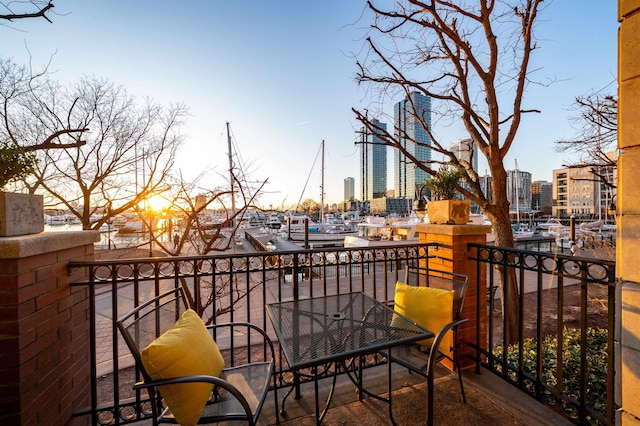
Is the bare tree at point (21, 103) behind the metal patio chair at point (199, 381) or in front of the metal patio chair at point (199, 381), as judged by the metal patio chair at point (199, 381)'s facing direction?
behind

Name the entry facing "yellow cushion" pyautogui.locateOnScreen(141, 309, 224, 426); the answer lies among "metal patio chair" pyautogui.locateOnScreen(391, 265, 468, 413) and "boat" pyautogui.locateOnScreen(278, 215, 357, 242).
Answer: the metal patio chair

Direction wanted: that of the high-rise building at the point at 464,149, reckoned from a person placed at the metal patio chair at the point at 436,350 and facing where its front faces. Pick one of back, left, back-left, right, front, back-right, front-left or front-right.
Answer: back-right

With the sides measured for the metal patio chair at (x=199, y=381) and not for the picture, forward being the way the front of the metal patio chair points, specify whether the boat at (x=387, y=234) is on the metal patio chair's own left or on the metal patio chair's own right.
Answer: on the metal patio chair's own left

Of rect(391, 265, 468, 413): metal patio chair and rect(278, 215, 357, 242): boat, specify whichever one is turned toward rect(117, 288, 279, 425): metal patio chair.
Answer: rect(391, 265, 468, 413): metal patio chair

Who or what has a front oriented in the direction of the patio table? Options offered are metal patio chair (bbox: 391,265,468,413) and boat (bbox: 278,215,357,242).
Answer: the metal patio chair

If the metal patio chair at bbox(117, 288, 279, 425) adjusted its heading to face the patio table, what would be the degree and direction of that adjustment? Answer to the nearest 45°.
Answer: approximately 45° to its left

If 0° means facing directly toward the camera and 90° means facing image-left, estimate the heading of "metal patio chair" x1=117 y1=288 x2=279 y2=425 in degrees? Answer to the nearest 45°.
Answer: approximately 315°

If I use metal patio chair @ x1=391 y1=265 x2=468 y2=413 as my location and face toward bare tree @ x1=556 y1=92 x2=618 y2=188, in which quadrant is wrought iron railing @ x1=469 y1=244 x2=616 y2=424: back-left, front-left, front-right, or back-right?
front-right

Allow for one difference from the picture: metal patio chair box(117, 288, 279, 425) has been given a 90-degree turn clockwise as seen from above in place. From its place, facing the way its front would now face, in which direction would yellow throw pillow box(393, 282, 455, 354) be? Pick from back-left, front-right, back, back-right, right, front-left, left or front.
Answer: back-left

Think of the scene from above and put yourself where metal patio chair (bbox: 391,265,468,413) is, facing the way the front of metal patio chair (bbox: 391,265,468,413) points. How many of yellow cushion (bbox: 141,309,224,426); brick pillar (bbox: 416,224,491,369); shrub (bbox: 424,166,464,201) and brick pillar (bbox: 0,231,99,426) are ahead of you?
2

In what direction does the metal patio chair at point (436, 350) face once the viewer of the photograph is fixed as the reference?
facing the viewer and to the left of the viewer
